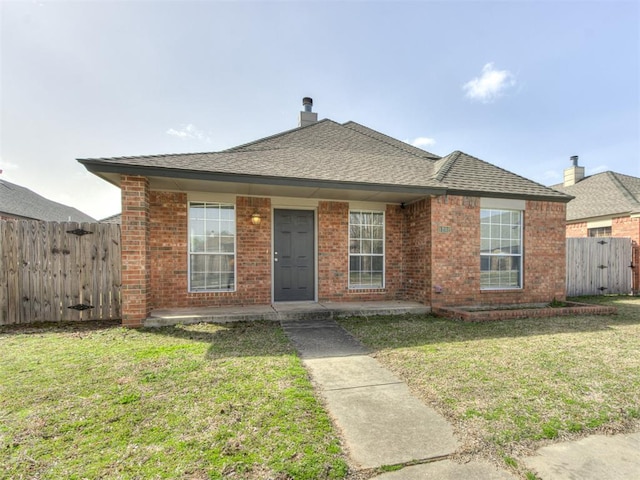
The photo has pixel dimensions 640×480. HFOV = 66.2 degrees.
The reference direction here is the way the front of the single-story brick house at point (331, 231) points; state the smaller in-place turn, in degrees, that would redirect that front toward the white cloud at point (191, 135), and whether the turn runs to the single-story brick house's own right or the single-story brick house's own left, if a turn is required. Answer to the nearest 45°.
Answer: approximately 135° to the single-story brick house's own right

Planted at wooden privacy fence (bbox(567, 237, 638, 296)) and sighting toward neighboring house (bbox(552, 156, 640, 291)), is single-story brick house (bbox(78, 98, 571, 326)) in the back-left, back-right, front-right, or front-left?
back-left

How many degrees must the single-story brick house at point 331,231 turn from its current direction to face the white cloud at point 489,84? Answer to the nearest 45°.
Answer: approximately 135° to its left

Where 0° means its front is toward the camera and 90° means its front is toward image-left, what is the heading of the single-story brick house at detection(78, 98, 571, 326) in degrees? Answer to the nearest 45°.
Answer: approximately 0°

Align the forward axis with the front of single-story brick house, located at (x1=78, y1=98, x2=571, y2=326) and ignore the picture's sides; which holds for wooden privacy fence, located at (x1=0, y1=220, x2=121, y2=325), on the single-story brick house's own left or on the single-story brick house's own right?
on the single-story brick house's own right

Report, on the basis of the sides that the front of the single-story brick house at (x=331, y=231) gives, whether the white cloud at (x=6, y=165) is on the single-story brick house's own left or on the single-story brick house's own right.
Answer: on the single-story brick house's own right

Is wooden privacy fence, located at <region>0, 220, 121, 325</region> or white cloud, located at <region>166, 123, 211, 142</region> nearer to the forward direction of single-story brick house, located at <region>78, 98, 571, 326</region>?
the wooden privacy fence

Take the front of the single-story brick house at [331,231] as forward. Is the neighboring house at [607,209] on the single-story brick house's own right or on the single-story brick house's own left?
on the single-story brick house's own left
